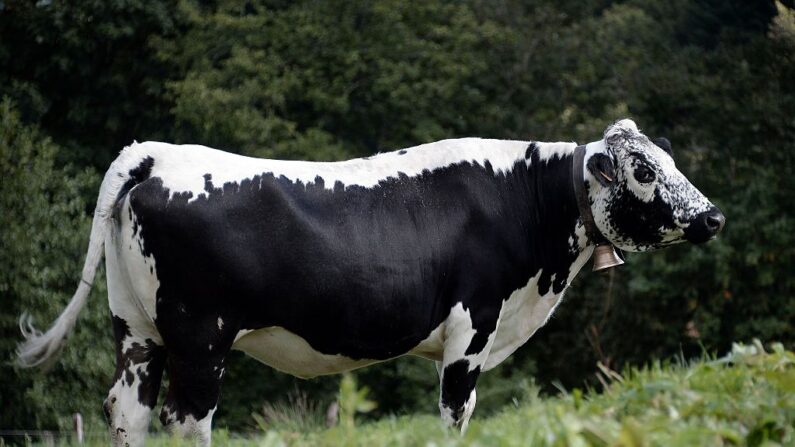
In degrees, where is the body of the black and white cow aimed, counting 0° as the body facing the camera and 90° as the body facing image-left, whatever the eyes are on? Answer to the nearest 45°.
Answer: approximately 270°
